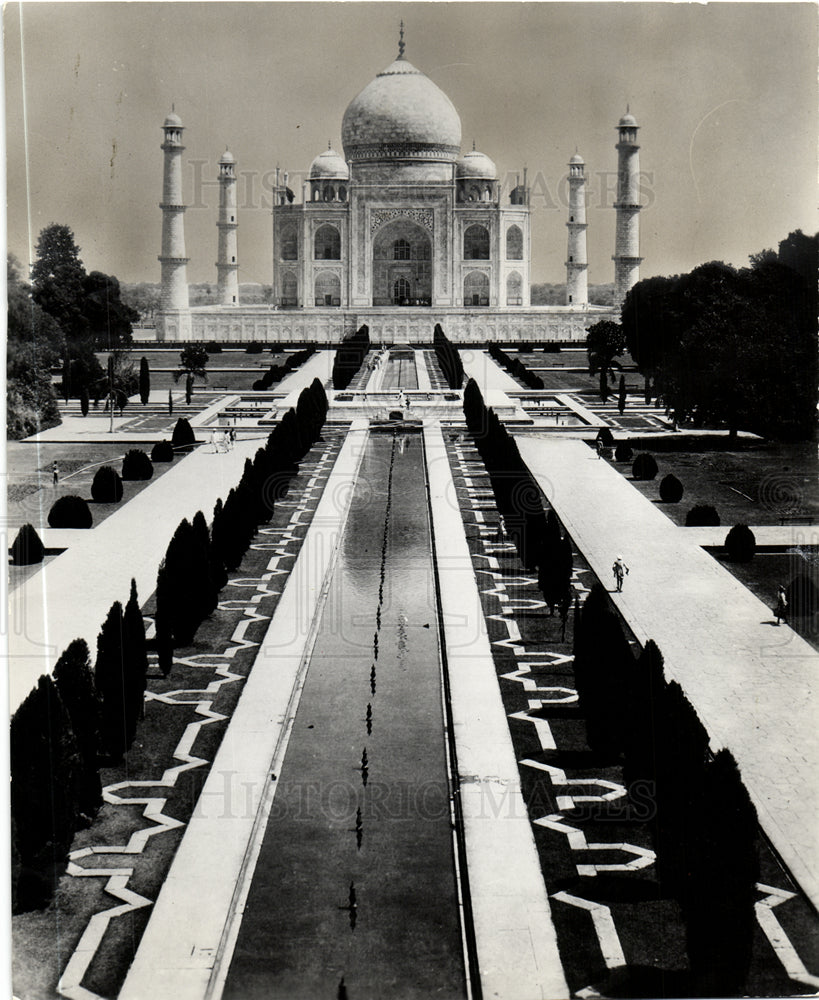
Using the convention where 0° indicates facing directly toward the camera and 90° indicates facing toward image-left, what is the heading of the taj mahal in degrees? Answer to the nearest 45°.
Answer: approximately 0°

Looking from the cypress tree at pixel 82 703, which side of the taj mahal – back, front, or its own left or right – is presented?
front

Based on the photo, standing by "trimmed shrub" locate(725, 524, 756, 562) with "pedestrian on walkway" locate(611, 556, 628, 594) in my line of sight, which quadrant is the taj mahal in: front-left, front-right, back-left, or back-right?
back-right

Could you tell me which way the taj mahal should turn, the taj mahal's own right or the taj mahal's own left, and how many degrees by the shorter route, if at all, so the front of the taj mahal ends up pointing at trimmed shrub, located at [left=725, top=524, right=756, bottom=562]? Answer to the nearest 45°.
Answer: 0° — it already faces it

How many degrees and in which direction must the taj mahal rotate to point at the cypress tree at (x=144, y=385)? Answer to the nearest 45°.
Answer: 0° — it already faces it

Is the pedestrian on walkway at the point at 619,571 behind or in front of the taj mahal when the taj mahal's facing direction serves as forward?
in front

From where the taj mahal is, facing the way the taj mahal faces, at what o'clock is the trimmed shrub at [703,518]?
The trimmed shrub is roughly at 12 o'clock from the taj mahal.

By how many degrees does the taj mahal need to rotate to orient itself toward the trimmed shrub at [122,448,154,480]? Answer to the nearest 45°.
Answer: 0° — it already faces it

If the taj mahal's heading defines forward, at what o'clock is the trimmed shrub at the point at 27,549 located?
The trimmed shrub is roughly at 12 o'clock from the taj mahal.

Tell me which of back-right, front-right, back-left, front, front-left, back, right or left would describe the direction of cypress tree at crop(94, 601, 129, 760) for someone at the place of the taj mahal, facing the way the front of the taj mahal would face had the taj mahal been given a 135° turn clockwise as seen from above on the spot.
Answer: back-left

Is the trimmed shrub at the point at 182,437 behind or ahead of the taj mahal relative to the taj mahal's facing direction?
ahead

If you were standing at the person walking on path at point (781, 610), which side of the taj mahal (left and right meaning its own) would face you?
front
